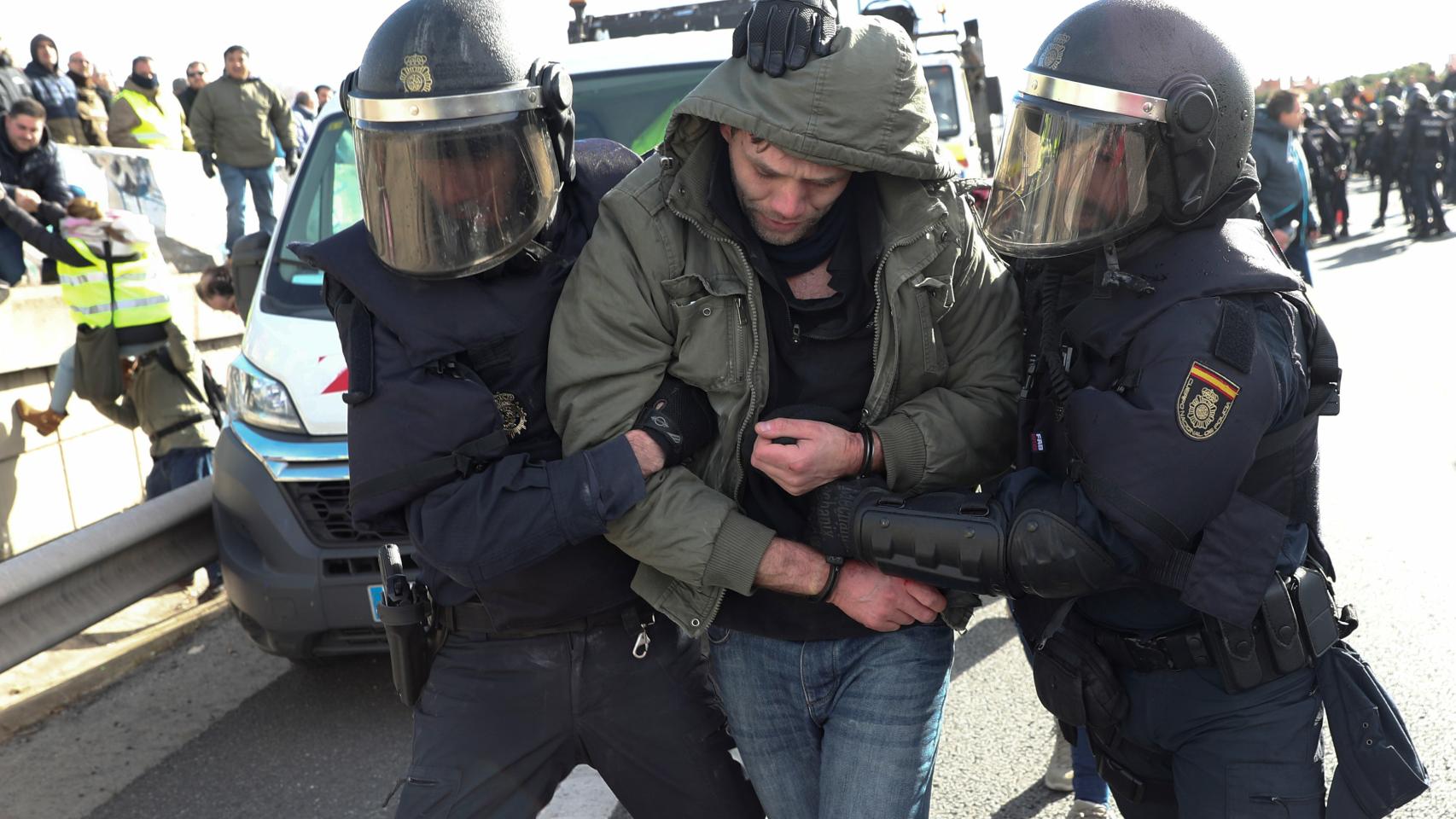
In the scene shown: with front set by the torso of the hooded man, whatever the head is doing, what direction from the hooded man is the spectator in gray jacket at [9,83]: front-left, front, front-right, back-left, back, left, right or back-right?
back-right

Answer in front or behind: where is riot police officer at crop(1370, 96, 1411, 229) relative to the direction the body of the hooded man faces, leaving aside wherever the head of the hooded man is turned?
behind

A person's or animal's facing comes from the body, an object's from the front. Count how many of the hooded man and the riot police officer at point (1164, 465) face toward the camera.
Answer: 1

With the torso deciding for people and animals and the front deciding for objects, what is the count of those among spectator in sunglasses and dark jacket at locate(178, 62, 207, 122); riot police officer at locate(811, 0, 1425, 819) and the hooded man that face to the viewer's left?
1

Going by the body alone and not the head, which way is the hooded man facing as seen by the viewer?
toward the camera

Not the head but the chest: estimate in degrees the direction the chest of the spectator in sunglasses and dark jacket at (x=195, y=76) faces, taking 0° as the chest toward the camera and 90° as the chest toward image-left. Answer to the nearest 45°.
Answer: approximately 315°

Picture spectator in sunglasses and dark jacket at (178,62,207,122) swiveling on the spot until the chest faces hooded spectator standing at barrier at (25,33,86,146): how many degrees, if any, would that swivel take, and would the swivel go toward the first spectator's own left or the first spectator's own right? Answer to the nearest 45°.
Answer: approximately 90° to the first spectator's own right

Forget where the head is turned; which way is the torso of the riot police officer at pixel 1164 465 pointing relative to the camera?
to the viewer's left

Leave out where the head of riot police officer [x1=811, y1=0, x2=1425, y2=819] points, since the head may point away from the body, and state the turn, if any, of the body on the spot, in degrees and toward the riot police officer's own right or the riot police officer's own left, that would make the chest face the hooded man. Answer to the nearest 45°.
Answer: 0° — they already face them

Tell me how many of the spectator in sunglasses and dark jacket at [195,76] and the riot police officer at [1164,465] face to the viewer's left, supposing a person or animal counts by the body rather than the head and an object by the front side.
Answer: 1

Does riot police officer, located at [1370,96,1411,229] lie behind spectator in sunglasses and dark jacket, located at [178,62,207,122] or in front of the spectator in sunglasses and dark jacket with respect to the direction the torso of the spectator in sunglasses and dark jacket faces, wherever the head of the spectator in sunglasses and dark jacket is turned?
in front

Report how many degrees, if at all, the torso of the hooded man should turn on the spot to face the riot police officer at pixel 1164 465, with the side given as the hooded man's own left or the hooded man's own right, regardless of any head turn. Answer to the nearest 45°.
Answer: approximately 90° to the hooded man's own left

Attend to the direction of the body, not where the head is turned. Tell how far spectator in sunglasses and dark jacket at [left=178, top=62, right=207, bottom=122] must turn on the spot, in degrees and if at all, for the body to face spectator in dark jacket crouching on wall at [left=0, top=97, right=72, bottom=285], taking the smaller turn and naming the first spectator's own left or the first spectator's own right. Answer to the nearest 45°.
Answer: approximately 45° to the first spectator's own right

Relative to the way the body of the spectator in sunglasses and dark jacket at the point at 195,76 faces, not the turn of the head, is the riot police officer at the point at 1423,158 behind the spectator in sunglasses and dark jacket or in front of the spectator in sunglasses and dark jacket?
in front

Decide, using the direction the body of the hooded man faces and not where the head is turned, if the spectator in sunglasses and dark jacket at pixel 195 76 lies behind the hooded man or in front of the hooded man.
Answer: behind
